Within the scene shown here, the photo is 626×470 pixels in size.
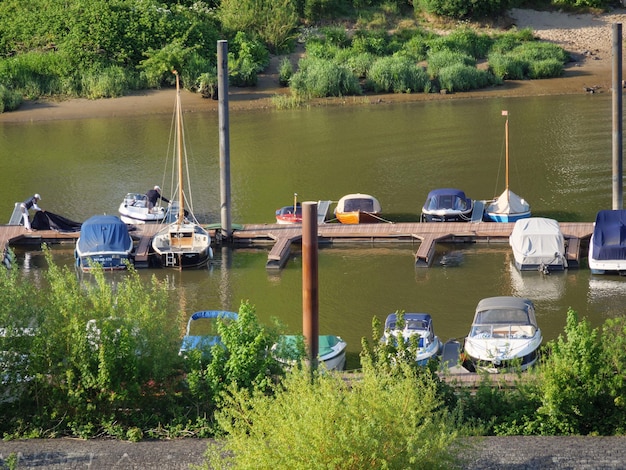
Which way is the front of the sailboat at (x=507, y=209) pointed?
toward the camera

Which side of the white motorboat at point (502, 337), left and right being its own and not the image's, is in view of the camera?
front

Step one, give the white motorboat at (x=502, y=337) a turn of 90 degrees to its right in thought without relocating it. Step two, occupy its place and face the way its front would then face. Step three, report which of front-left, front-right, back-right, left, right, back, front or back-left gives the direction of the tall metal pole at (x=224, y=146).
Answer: front-right

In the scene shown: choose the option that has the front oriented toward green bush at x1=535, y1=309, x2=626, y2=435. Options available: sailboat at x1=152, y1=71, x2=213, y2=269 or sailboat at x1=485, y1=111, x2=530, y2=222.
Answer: sailboat at x1=485, y1=111, x2=530, y2=222

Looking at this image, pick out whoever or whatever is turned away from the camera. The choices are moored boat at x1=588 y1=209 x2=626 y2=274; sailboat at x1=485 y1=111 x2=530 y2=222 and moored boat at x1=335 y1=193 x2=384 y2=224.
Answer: moored boat at x1=588 y1=209 x2=626 y2=274

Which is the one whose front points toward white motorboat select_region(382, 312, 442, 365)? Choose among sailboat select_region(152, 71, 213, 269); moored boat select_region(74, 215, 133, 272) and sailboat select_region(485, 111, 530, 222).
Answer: sailboat select_region(485, 111, 530, 222)

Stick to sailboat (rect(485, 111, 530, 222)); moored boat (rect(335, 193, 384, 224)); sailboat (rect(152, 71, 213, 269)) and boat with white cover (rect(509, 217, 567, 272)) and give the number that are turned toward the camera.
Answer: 2

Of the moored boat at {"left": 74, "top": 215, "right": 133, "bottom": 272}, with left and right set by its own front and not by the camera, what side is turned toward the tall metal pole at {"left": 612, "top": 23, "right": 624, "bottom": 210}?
right

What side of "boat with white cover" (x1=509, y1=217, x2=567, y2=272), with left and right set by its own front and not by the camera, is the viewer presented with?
back

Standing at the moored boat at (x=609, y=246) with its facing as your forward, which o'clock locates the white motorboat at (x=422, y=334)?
The white motorboat is roughly at 7 o'clock from the moored boat.

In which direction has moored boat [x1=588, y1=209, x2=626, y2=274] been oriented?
away from the camera

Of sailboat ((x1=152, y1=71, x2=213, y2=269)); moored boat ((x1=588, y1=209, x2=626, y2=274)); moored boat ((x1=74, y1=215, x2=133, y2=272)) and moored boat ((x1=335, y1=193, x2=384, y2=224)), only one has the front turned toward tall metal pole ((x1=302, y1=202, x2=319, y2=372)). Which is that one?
moored boat ((x1=335, y1=193, x2=384, y2=224))

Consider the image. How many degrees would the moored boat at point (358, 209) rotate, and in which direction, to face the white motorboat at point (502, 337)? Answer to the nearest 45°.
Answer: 0° — it already faces it

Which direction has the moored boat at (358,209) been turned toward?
toward the camera

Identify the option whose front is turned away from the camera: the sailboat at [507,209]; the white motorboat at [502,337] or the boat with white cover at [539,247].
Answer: the boat with white cover

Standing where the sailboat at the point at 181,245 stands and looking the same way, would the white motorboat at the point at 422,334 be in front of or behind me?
behind

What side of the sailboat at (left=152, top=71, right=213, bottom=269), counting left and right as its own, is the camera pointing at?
back

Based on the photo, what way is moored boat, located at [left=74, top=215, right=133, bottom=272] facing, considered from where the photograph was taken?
facing away from the viewer
